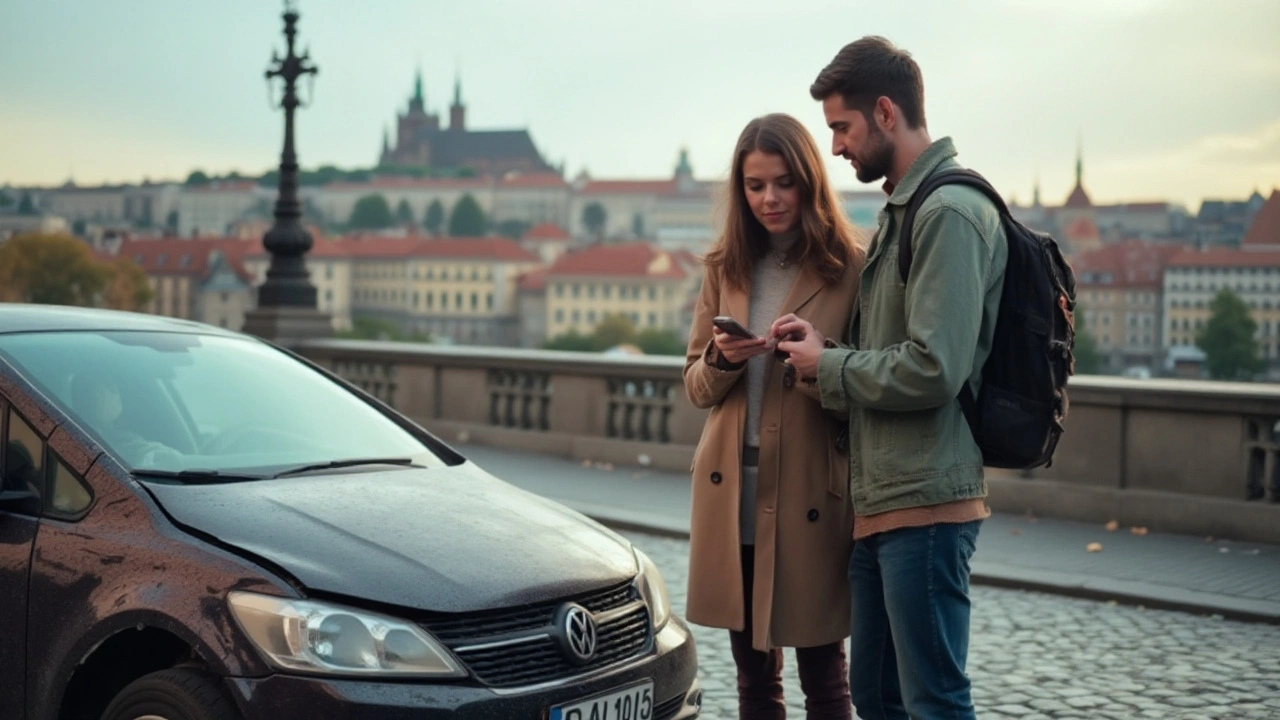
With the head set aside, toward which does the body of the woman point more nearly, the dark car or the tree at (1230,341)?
the dark car

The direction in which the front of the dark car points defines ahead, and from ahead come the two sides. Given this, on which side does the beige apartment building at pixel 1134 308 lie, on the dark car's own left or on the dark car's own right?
on the dark car's own left

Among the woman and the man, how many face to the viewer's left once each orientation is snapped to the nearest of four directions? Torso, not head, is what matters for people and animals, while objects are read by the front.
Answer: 1

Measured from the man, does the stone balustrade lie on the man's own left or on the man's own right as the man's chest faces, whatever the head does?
on the man's own right

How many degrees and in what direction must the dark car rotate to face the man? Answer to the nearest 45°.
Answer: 0° — it already faces them

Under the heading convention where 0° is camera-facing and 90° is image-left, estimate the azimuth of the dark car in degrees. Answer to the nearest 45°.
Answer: approximately 315°

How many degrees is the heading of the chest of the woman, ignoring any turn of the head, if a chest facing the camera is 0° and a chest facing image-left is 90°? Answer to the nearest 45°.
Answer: approximately 0°

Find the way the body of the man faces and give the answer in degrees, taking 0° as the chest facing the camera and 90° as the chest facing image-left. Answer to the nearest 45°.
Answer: approximately 90°

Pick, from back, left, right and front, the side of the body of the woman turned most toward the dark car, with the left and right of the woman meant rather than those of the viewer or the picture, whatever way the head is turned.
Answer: right

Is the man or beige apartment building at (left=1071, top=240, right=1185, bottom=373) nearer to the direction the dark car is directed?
the man

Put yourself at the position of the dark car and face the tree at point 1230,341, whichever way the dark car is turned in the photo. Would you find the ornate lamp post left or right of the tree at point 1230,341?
left

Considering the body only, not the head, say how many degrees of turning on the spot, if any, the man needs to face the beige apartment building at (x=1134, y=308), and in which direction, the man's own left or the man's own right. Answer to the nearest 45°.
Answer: approximately 90° to the man's own right
